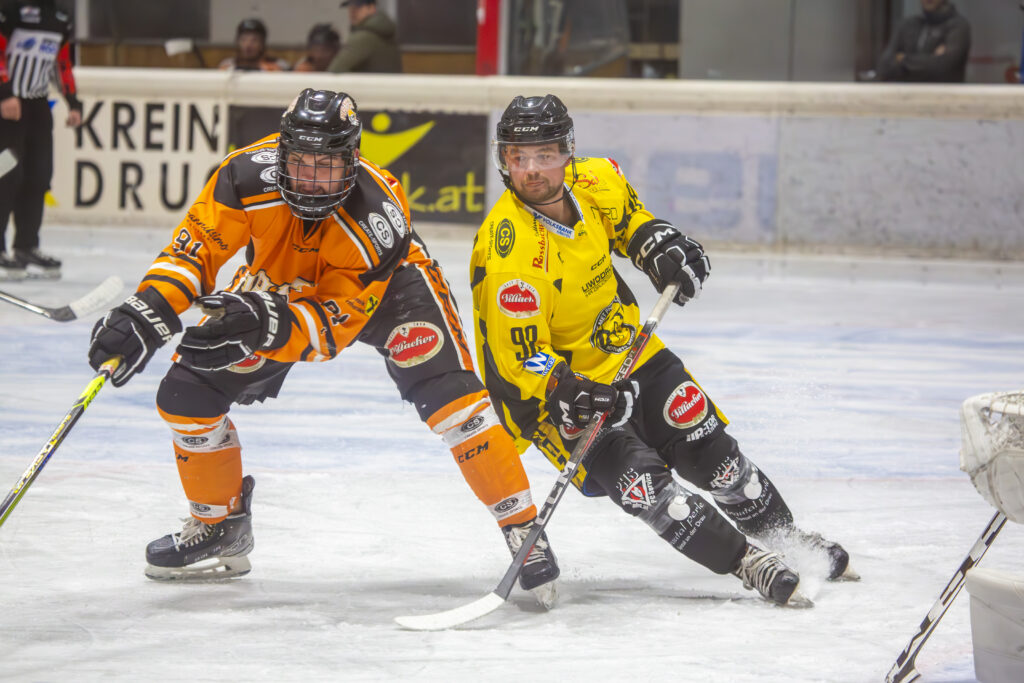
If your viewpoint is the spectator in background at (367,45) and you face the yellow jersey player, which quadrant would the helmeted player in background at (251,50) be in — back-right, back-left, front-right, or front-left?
back-right

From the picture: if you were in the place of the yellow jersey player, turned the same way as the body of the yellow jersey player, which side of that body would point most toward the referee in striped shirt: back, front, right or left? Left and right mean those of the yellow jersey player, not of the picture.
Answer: back

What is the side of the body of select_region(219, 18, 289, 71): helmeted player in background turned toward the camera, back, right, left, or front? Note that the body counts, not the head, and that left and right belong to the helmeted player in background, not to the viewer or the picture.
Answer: front

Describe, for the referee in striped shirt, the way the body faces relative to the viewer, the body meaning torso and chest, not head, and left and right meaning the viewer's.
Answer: facing the viewer and to the right of the viewer

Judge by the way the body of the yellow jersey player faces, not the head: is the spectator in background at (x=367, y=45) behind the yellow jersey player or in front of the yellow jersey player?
behind

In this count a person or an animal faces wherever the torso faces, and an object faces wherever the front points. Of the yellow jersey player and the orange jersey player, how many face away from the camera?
0

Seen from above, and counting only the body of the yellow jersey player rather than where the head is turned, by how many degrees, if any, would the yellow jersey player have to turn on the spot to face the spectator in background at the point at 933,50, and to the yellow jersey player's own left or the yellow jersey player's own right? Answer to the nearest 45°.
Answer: approximately 135° to the yellow jersey player's own left
